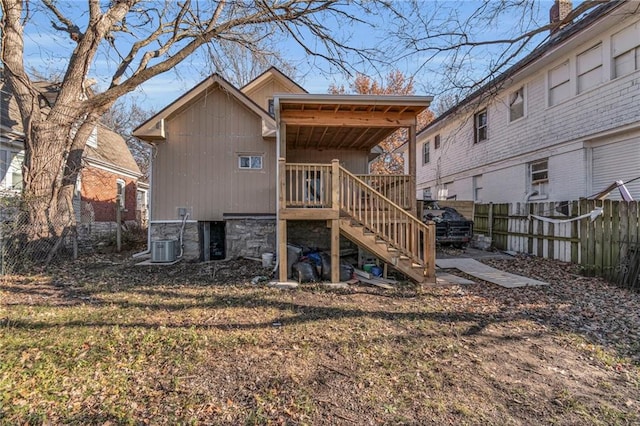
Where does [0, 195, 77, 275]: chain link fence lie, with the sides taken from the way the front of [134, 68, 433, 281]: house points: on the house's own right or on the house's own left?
on the house's own left

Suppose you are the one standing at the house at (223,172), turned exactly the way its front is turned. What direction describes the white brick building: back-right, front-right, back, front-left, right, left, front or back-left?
right

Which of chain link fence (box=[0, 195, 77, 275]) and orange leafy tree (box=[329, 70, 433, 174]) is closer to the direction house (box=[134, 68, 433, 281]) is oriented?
the orange leafy tree

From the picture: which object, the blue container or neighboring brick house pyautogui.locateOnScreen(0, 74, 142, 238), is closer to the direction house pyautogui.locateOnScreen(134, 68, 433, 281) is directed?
the neighboring brick house

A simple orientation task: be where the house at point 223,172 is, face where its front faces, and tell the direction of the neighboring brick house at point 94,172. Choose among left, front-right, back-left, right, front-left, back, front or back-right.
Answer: front-left

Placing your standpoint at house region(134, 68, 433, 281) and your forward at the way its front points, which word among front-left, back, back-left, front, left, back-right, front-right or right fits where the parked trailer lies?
right

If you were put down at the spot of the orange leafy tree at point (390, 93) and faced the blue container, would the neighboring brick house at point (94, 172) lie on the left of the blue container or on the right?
right

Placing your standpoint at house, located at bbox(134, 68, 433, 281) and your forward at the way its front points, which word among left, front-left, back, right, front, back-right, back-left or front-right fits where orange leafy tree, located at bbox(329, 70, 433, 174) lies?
front-right

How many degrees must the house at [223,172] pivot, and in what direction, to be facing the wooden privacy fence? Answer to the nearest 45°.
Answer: approximately 90° to its right

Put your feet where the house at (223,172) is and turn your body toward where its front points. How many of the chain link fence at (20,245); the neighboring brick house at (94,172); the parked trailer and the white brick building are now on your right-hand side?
2

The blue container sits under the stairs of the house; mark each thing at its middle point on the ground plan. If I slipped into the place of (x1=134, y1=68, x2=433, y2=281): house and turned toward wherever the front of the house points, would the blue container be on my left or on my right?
on my right

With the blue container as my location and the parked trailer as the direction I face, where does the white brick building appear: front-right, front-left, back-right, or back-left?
front-right

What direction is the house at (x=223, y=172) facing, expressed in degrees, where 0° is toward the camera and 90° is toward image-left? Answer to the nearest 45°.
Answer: approximately 180°

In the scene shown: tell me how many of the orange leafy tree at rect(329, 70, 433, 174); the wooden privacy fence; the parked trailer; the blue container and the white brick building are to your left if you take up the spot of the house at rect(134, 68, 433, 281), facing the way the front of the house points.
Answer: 0
